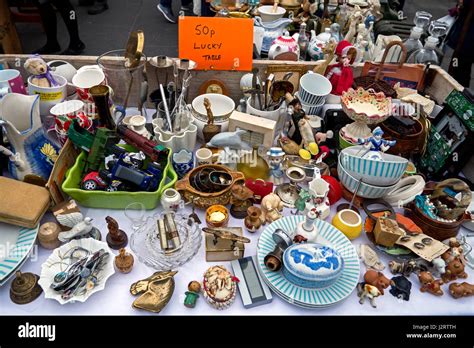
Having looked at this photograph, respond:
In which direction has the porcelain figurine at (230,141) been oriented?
to the viewer's left

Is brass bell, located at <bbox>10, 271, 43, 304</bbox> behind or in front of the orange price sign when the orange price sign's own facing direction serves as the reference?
in front

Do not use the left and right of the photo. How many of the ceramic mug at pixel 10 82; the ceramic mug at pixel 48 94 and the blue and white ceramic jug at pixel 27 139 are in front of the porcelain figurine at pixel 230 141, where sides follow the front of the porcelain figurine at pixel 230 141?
3

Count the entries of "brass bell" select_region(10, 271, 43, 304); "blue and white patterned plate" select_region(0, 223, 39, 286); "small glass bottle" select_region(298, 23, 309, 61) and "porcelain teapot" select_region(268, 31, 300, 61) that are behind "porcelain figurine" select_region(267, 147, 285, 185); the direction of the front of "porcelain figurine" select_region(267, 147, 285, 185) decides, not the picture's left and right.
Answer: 2

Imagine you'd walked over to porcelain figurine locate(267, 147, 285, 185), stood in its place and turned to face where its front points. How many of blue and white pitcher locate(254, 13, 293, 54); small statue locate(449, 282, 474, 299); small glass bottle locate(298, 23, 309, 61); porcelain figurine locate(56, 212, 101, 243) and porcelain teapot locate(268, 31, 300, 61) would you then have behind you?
3

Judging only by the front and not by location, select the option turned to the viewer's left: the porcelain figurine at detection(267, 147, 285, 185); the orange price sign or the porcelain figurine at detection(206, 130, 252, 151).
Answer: the porcelain figurine at detection(206, 130, 252, 151)

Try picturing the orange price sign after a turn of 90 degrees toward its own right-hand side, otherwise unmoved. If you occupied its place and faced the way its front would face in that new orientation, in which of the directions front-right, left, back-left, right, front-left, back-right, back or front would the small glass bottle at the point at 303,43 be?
back-right
